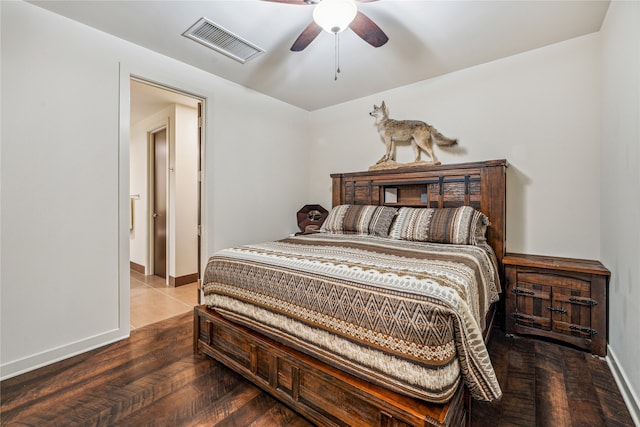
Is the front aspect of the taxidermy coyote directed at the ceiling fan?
no

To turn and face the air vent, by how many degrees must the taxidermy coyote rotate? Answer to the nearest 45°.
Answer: approximately 45° to its left

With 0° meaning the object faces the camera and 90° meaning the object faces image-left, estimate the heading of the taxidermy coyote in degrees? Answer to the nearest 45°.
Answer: approximately 90°

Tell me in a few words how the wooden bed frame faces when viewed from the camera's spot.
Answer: facing the viewer and to the left of the viewer

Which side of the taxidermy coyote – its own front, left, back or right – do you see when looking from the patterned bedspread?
left

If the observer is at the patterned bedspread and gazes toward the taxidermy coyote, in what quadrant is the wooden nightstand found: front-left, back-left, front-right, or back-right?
front-right
